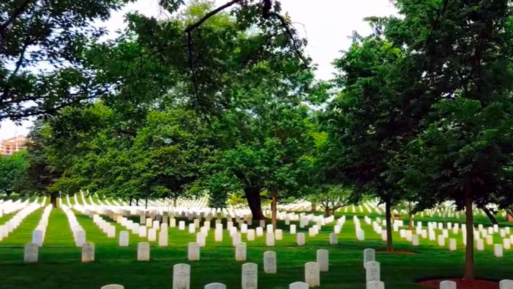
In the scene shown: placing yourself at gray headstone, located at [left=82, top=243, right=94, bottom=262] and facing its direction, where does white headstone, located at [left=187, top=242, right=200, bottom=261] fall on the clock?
white headstone, located at [left=187, top=242, right=200, bottom=261] is roughly at 9 o'clock from gray headstone, located at [left=82, top=243, right=94, bottom=262].

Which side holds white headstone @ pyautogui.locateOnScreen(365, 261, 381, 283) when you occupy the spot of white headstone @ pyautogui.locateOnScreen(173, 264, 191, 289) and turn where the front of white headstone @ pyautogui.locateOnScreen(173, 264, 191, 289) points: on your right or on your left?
on your left

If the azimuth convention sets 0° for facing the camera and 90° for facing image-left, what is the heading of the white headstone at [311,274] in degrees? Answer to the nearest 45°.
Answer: approximately 0°

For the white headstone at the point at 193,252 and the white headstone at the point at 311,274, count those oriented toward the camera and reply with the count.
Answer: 2

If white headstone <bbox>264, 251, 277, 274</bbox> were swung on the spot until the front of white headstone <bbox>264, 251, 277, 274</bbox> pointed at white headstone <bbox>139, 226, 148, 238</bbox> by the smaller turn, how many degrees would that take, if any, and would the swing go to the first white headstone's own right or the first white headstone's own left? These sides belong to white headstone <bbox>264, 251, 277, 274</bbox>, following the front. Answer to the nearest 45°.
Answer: approximately 135° to the first white headstone's own right

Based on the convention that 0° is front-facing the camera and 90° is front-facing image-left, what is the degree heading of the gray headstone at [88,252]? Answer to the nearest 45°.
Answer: approximately 0°

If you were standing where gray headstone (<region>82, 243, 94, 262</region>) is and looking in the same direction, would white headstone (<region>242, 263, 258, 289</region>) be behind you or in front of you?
in front
